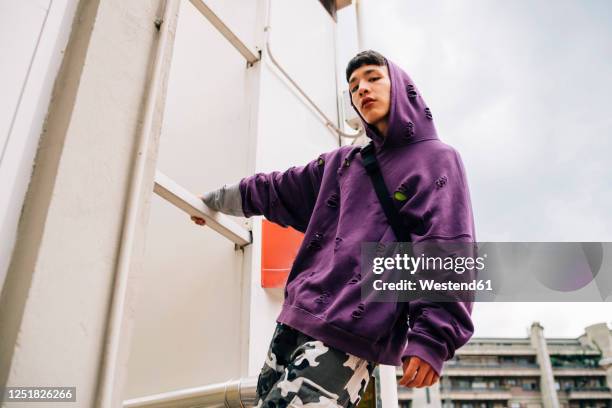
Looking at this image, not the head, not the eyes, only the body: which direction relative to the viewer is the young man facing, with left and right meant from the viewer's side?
facing the viewer and to the left of the viewer

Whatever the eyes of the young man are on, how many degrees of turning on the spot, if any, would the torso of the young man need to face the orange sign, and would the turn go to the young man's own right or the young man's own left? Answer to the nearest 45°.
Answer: approximately 135° to the young man's own right
